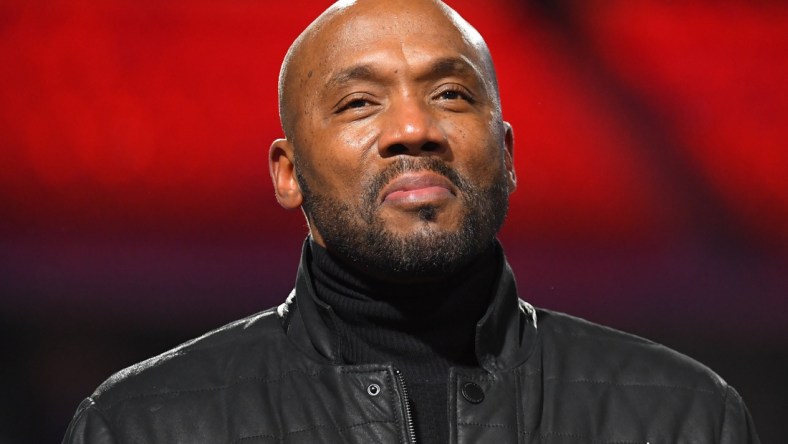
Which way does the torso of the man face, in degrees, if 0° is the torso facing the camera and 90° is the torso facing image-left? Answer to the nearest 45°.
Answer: approximately 0°
